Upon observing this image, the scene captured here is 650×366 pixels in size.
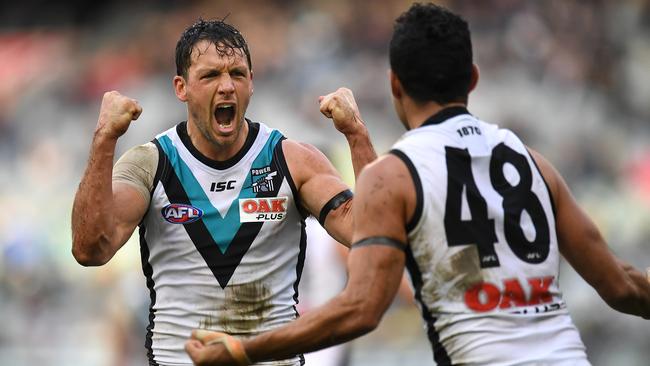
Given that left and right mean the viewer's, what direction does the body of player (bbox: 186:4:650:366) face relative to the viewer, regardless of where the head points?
facing away from the viewer and to the left of the viewer

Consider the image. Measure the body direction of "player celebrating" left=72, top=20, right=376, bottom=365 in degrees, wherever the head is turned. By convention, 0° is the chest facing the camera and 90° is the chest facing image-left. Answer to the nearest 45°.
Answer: approximately 0°

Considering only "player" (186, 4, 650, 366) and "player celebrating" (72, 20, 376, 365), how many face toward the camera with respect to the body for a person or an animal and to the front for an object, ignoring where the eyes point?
1

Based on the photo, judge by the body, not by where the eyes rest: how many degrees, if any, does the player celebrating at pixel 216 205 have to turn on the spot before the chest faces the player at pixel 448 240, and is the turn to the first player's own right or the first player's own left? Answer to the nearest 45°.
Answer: approximately 45° to the first player's own left

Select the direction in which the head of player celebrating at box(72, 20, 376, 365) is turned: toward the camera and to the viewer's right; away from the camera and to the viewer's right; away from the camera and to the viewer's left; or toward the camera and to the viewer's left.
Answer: toward the camera and to the viewer's right

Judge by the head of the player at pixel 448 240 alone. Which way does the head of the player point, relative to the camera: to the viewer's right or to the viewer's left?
to the viewer's left
